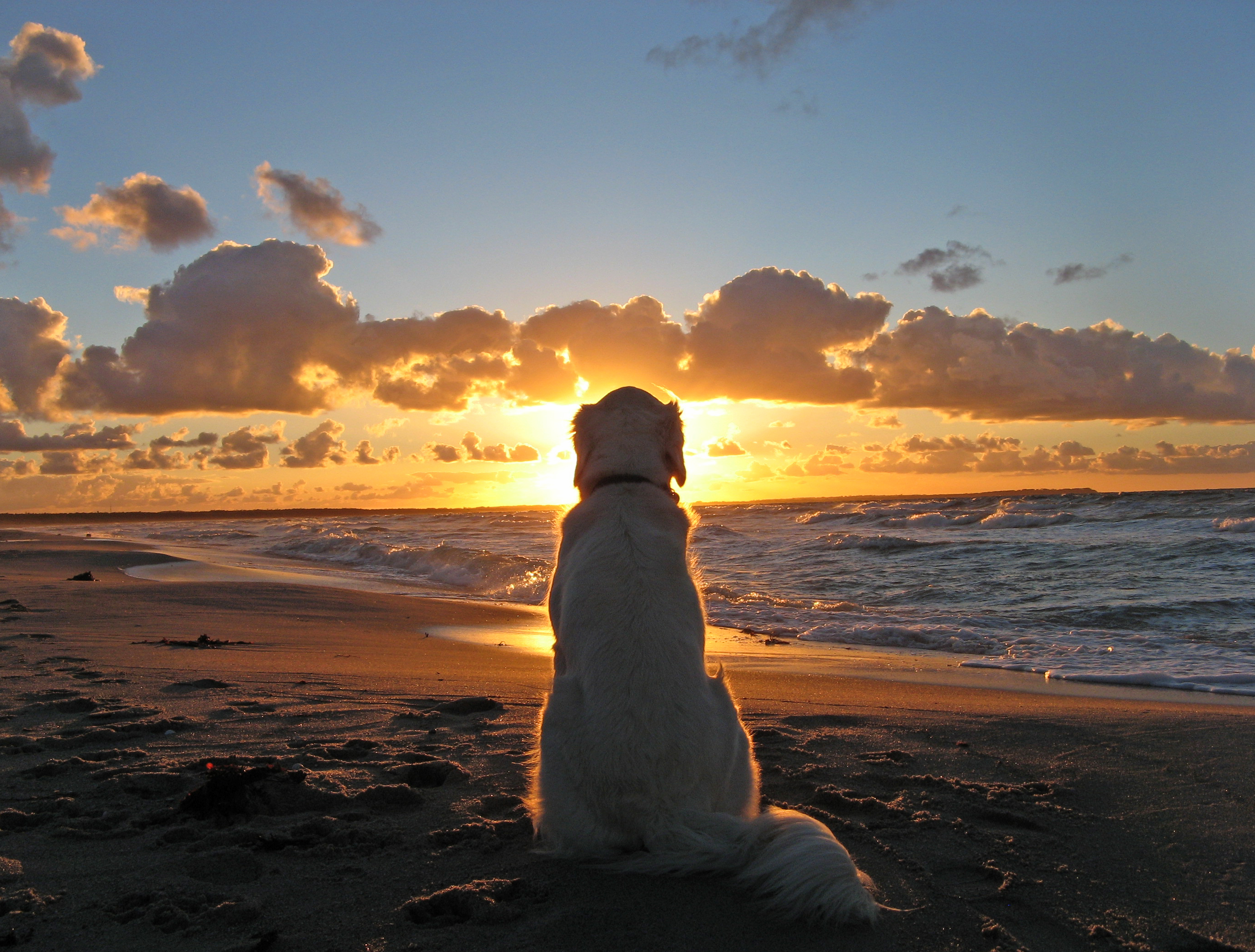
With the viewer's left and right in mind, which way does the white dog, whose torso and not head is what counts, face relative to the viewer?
facing away from the viewer

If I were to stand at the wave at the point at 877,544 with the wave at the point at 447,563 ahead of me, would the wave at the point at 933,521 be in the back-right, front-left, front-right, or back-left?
back-right

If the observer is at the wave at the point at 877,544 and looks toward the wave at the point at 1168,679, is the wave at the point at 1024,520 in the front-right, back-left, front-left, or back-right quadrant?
back-left
